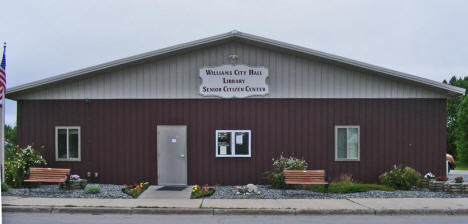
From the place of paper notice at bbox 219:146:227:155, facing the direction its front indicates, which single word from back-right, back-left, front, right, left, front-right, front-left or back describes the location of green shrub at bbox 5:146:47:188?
right

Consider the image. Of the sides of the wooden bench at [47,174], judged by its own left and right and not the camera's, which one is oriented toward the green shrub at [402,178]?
left

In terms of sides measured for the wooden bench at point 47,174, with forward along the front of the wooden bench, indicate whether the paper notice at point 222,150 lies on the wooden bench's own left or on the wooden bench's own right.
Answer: on the wooden bench's own left

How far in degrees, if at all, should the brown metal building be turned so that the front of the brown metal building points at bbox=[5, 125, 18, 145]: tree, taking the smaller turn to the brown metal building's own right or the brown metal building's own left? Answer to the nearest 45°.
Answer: approximately 135° to the brown metal building's own right

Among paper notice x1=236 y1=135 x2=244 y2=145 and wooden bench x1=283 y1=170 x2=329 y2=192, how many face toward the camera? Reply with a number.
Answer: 2

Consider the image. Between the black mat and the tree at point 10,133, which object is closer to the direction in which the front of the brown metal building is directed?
the black mat

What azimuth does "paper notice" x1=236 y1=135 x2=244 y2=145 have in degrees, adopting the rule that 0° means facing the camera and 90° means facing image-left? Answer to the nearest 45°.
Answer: approximately 0°

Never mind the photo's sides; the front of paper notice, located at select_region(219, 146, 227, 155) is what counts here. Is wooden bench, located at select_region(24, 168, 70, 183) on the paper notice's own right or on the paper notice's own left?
on the paper notice's own right

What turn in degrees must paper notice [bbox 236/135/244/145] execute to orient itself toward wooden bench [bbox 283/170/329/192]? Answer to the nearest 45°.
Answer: approximately 45° to its left
